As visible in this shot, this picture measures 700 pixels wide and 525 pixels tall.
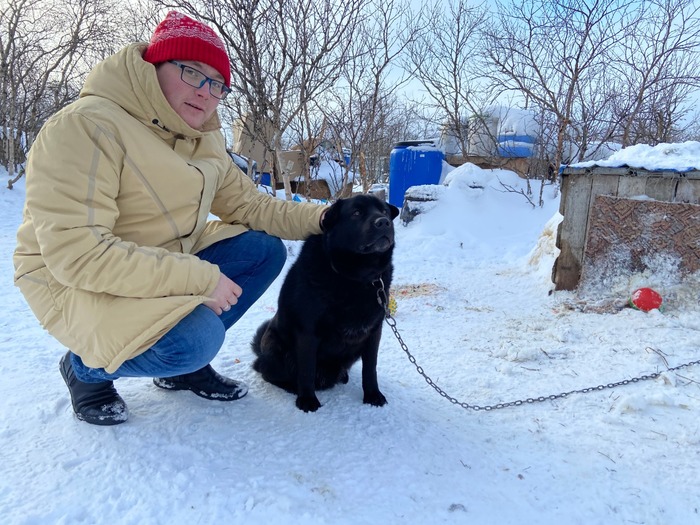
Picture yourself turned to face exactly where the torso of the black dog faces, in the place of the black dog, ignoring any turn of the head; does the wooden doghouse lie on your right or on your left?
on your left

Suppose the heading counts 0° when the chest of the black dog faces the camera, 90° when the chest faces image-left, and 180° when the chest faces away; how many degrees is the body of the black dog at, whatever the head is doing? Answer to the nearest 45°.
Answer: approximately 315°

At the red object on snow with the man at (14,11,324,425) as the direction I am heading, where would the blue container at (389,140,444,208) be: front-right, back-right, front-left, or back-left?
back-right

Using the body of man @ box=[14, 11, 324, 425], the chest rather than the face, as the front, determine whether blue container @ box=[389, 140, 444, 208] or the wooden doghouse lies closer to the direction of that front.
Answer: the wooden doghouse

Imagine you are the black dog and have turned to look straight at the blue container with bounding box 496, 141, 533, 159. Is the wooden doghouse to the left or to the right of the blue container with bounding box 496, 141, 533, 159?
right

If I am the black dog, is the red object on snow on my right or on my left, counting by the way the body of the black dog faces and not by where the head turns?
on my left

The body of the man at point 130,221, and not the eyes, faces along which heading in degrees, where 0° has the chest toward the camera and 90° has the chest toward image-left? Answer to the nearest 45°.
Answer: approximately 315°
